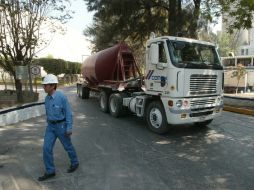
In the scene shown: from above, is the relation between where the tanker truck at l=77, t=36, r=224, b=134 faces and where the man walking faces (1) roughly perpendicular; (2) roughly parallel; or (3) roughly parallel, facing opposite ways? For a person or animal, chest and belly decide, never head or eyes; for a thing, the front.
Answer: roughly perpendicular

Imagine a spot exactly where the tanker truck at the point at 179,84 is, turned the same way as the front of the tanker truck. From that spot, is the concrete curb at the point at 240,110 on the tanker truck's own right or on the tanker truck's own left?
on the tanker truck's own left

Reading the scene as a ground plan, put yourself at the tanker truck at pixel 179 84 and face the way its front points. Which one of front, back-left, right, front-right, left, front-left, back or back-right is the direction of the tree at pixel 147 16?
back-left

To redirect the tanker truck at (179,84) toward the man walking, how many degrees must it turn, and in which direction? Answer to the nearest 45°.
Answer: approximately 90° to its right

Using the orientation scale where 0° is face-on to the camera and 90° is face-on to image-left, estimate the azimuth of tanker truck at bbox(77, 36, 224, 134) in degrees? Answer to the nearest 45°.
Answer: approximately 315°

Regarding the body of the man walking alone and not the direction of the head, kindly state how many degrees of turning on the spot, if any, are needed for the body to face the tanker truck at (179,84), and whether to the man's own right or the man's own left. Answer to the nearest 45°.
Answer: approximately 180°

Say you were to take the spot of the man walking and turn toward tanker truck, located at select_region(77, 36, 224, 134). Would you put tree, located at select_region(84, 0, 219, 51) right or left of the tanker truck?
left

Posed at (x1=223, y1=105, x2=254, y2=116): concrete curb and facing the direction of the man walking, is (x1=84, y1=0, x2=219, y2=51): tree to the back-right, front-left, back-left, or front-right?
back-right

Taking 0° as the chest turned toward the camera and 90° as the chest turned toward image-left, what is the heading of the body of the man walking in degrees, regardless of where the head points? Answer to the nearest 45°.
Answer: approximately 45°
